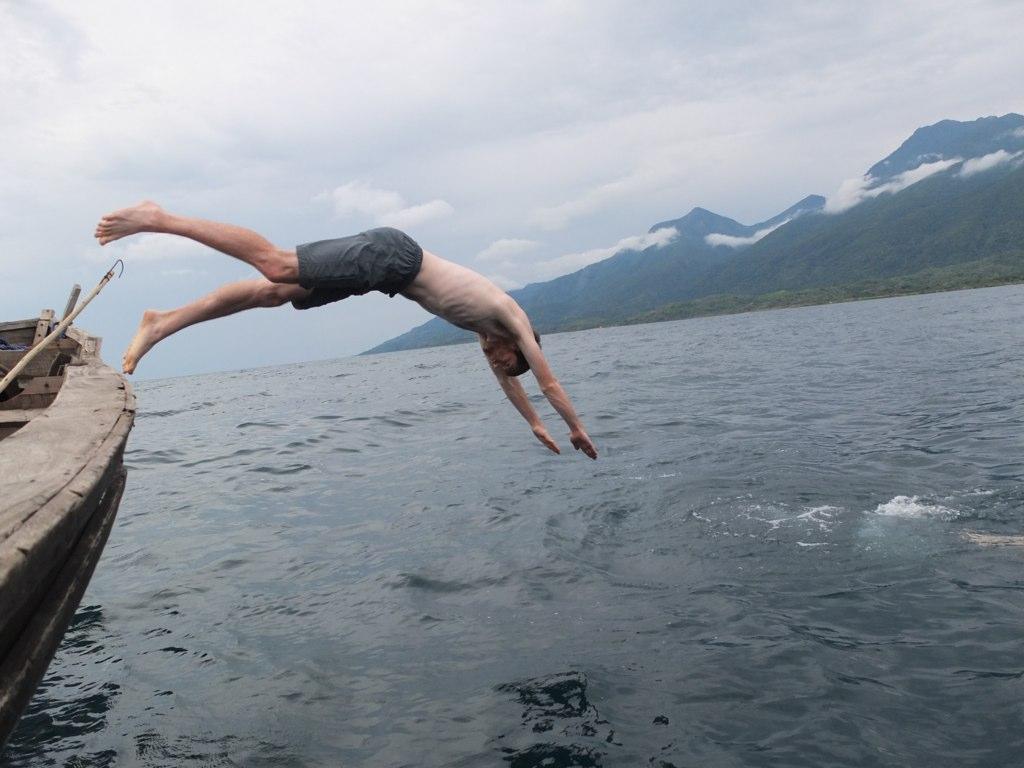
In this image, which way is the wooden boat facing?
away from the camera

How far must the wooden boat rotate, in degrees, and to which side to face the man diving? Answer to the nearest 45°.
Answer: approximately 45° to its right
